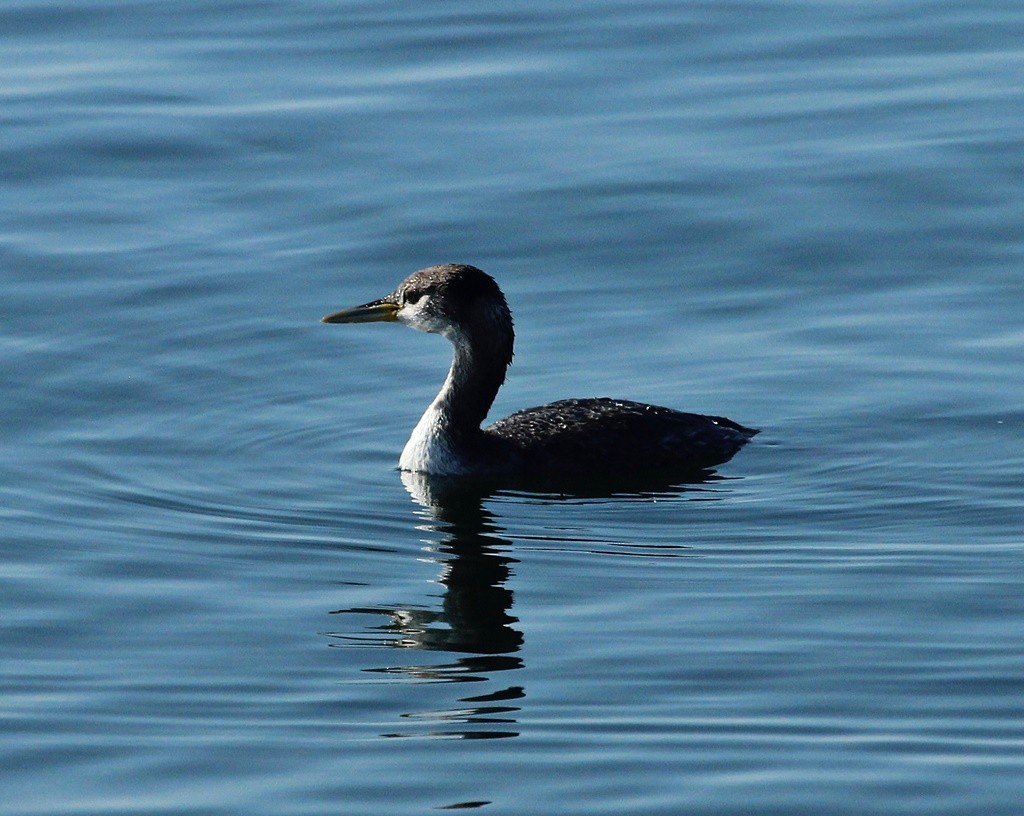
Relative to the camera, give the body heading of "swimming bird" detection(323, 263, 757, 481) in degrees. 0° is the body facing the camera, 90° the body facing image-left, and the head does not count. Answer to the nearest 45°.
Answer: approximately 90°
